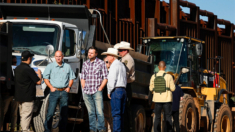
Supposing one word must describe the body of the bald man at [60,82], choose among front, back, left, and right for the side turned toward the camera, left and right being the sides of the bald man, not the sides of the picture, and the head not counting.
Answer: front

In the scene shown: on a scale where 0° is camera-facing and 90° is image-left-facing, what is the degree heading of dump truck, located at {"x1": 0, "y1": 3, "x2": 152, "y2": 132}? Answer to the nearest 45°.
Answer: approximately 45°

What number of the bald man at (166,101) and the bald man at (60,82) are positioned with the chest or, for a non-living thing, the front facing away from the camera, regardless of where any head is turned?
1

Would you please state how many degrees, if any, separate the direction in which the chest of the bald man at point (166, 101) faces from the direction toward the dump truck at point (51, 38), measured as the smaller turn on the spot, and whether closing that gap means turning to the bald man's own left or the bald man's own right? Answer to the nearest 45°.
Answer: approximately 90° to the bald man's own left

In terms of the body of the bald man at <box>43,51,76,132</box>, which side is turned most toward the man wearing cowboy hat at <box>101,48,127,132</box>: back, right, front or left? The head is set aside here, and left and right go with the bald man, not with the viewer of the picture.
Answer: left

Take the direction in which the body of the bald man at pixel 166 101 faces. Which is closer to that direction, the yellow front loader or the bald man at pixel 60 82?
the yellow front loader

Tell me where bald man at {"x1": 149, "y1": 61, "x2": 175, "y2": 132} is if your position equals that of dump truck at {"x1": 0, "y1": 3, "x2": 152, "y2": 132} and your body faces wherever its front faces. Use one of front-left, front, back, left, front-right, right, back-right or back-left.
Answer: back-left

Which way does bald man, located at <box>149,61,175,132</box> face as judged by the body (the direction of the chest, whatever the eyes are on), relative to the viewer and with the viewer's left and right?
facing away from the viewer

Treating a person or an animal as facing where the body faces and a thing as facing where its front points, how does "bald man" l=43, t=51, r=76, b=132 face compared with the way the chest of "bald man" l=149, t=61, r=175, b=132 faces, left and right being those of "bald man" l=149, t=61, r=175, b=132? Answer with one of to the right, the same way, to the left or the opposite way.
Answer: the opposite way

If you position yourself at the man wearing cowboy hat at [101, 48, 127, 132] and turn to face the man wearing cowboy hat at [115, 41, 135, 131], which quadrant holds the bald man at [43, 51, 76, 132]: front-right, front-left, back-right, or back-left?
back-left

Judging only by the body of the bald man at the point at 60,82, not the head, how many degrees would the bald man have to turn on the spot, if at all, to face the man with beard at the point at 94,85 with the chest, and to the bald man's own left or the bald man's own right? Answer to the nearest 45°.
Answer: approximately 90° to the bald man's own left
